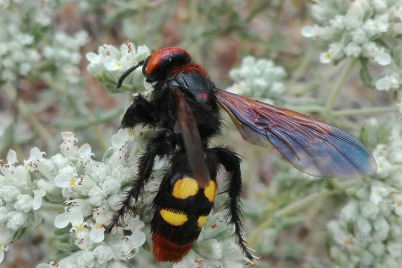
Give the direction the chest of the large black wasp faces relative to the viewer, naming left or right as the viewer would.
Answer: facing away from the viewer and to the left of the viewer

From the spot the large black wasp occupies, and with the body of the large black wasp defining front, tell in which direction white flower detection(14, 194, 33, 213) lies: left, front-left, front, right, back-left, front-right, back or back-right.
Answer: front-left

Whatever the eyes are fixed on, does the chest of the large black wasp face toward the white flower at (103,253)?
no

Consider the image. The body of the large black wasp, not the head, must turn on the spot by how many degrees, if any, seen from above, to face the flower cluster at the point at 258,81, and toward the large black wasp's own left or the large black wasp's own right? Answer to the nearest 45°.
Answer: approximately 45° to the large black wasp's own right

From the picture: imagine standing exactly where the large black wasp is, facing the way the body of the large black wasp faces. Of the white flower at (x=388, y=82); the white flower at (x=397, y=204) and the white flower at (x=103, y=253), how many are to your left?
1

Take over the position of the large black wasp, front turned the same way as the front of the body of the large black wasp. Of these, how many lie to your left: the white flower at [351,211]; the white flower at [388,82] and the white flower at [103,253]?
1

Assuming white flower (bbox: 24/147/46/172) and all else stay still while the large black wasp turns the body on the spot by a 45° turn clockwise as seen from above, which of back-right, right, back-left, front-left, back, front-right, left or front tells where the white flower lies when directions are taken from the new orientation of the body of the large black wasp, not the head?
left

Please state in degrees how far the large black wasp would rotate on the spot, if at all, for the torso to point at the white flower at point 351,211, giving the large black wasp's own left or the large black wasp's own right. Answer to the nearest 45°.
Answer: approximately 90° to the large black wasp's own right

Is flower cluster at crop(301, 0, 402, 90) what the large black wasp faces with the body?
no

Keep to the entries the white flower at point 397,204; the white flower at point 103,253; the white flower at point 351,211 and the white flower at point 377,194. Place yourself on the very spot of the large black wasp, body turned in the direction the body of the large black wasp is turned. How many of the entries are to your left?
1

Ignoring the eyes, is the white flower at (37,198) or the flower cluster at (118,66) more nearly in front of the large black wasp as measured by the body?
the flower cluster

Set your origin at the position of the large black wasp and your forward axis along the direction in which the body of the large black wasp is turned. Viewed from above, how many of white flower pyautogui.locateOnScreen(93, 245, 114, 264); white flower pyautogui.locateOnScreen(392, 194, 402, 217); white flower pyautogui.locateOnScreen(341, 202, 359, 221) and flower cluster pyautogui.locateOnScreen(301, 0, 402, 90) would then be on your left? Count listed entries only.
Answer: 1

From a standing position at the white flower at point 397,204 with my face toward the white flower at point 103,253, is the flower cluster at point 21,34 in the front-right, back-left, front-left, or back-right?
front-right

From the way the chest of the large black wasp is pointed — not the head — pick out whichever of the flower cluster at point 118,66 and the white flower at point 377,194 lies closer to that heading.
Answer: the flower cluster

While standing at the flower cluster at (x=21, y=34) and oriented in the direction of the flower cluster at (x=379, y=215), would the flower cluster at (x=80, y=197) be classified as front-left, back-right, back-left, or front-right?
front-right

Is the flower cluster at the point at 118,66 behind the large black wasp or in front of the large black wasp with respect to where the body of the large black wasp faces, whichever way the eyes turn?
in front

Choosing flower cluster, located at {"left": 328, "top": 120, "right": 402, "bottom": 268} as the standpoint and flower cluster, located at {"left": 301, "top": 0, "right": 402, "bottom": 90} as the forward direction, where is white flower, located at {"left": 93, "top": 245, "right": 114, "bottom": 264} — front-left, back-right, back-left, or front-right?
back-left

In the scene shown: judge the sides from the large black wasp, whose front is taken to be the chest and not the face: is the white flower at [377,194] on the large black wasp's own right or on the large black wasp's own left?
on the large black wasp's own right

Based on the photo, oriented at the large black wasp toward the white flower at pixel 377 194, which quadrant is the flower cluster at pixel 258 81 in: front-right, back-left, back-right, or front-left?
front-left

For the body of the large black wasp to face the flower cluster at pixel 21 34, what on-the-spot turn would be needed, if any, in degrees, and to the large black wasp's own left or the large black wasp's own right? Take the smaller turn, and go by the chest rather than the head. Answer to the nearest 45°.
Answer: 0° — it already faces it
